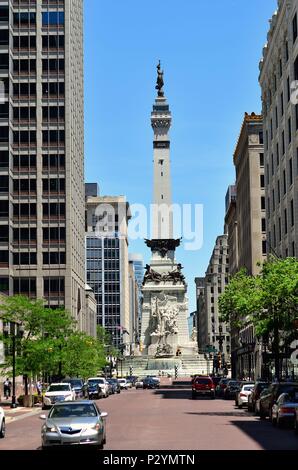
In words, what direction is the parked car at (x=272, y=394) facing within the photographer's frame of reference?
facing away from the viewer

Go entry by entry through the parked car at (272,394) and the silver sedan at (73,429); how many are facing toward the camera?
1

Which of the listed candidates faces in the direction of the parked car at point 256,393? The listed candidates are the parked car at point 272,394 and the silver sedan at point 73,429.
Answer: the parked car at point 272,394

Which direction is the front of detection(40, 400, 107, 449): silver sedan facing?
toward the camera

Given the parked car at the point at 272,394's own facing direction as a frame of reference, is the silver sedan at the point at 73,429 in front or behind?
behind

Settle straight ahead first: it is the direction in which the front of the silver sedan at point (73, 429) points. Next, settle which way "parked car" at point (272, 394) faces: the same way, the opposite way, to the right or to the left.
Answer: the opposite way

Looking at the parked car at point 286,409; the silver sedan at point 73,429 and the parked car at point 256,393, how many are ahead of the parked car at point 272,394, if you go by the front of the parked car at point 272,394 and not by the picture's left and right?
1

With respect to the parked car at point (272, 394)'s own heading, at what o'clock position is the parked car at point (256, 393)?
the parked car at point (256, 393) is roughly at 12 o'clock from the parked car at point (272, 394).

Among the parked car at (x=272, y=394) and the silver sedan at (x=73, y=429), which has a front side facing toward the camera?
the silver sedan

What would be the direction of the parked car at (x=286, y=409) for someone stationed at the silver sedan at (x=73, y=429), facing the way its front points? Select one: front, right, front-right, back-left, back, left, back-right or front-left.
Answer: back-left

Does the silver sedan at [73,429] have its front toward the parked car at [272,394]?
no

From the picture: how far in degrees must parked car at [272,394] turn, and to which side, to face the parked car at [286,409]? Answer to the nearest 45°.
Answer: approximately 180°
